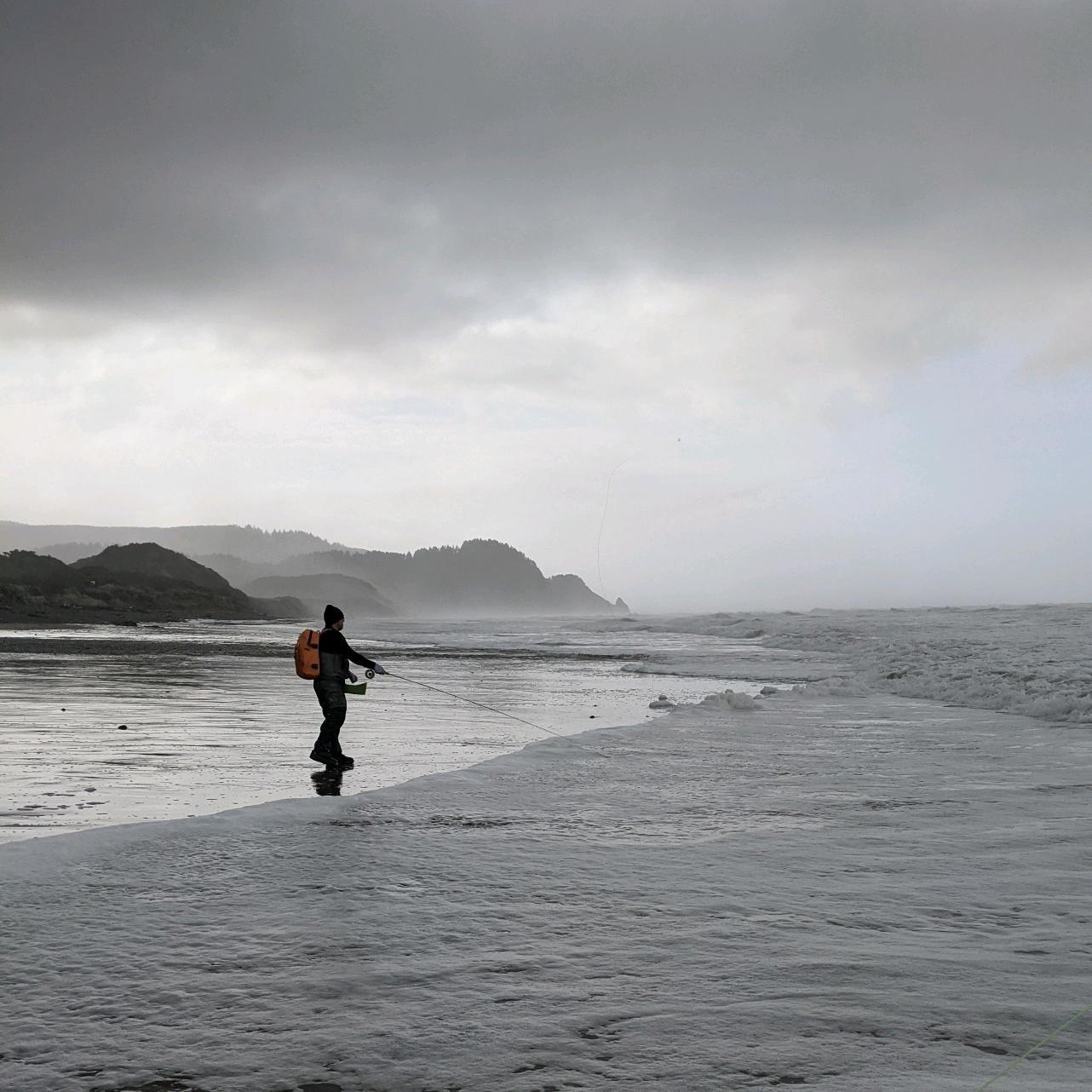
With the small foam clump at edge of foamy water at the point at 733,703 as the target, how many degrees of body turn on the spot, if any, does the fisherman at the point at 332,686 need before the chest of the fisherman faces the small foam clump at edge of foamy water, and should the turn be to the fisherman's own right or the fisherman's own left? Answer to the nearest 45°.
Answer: approximately 45° to the fisherman's own left

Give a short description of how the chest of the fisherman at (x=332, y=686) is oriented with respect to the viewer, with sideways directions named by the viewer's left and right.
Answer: facing to the right of the viewer

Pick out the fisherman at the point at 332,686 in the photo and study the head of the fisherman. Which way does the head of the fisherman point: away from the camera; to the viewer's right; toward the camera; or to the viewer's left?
to the viewer's right
